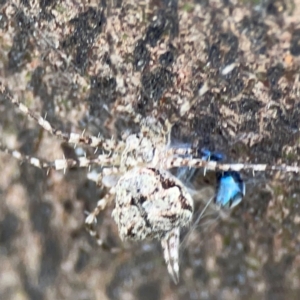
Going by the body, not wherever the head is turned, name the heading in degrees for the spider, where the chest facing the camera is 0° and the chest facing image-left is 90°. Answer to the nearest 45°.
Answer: approximately 180°
